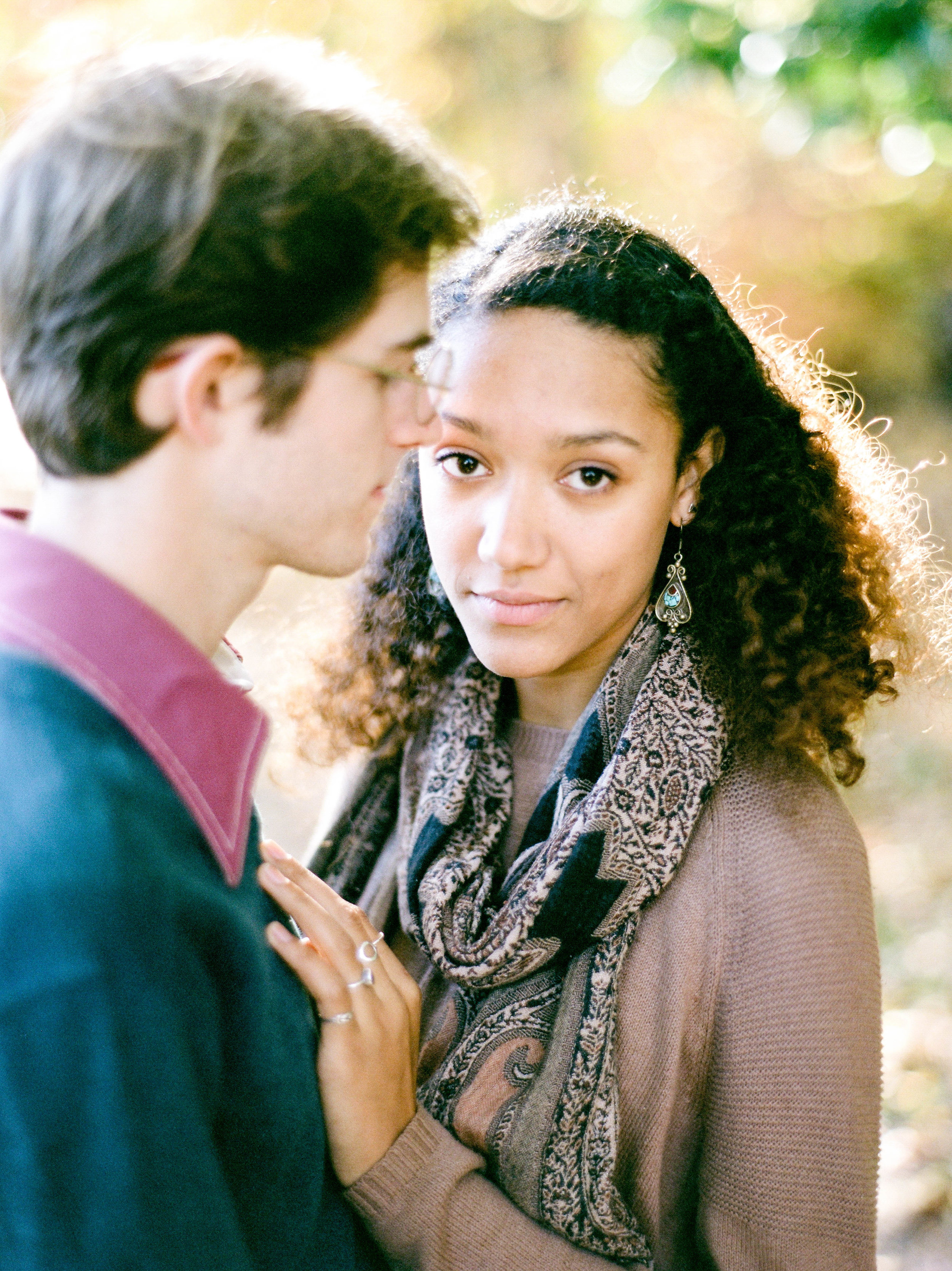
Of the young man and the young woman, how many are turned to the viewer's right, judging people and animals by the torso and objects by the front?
1

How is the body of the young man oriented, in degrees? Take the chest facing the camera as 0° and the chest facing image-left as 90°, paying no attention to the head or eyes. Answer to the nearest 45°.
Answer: approximately 270°

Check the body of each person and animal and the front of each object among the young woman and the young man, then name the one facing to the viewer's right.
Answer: the young man

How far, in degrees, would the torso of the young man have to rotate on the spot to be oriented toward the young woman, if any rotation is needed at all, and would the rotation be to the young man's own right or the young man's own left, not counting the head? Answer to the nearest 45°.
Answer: approximately 45° to the young man's own left
